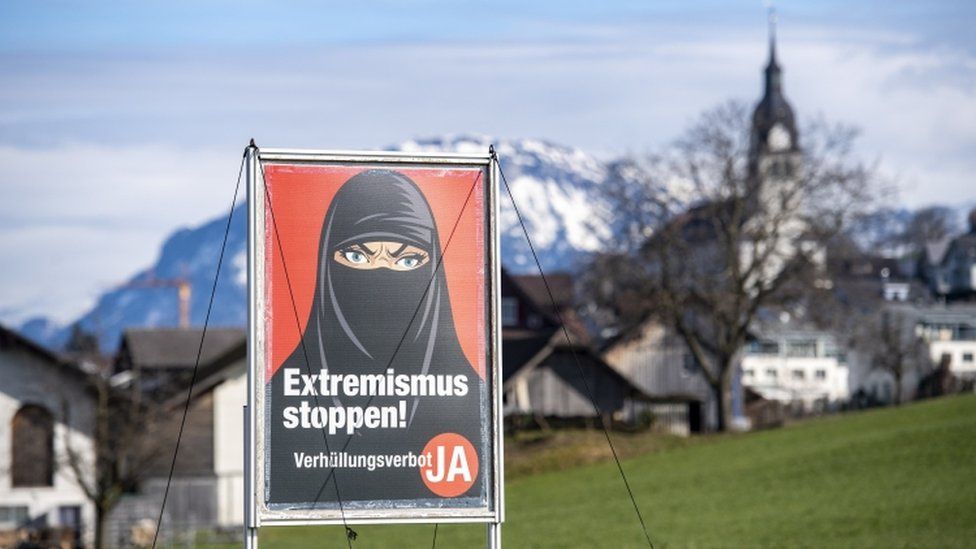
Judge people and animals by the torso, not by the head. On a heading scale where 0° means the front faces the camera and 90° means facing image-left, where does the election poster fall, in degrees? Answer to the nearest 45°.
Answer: approximately 0°
